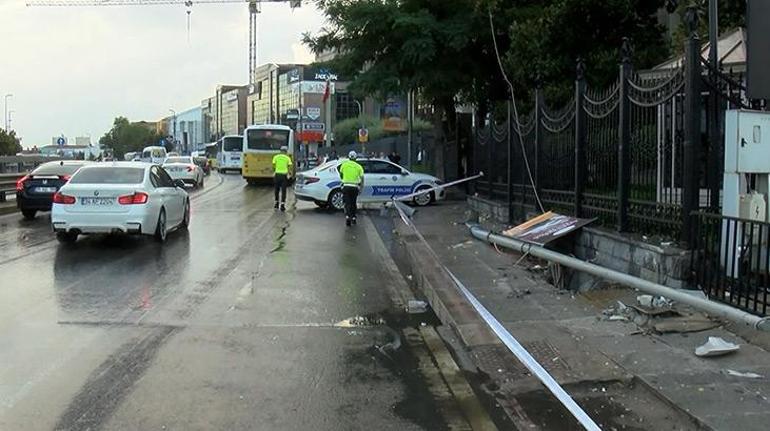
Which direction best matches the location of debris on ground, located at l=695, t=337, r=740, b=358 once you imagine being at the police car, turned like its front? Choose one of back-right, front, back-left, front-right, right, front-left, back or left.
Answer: right

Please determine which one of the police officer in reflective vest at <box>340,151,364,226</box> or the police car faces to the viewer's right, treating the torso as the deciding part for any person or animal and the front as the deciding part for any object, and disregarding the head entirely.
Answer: the police car

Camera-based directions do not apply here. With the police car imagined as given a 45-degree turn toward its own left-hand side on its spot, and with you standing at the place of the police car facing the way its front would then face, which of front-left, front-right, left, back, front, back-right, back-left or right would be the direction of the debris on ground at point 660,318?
back-right

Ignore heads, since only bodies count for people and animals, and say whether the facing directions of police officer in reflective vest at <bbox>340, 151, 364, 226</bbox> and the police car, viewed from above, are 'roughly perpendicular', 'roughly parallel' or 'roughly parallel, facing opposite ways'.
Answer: roughly perpendicular

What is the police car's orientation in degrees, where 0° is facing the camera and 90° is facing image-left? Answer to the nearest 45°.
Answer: approximately 270°

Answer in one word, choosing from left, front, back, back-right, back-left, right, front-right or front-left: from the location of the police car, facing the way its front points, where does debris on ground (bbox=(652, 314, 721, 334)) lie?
right

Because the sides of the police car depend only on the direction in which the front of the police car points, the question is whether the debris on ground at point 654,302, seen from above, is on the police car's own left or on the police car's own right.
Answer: on the police car's own right
